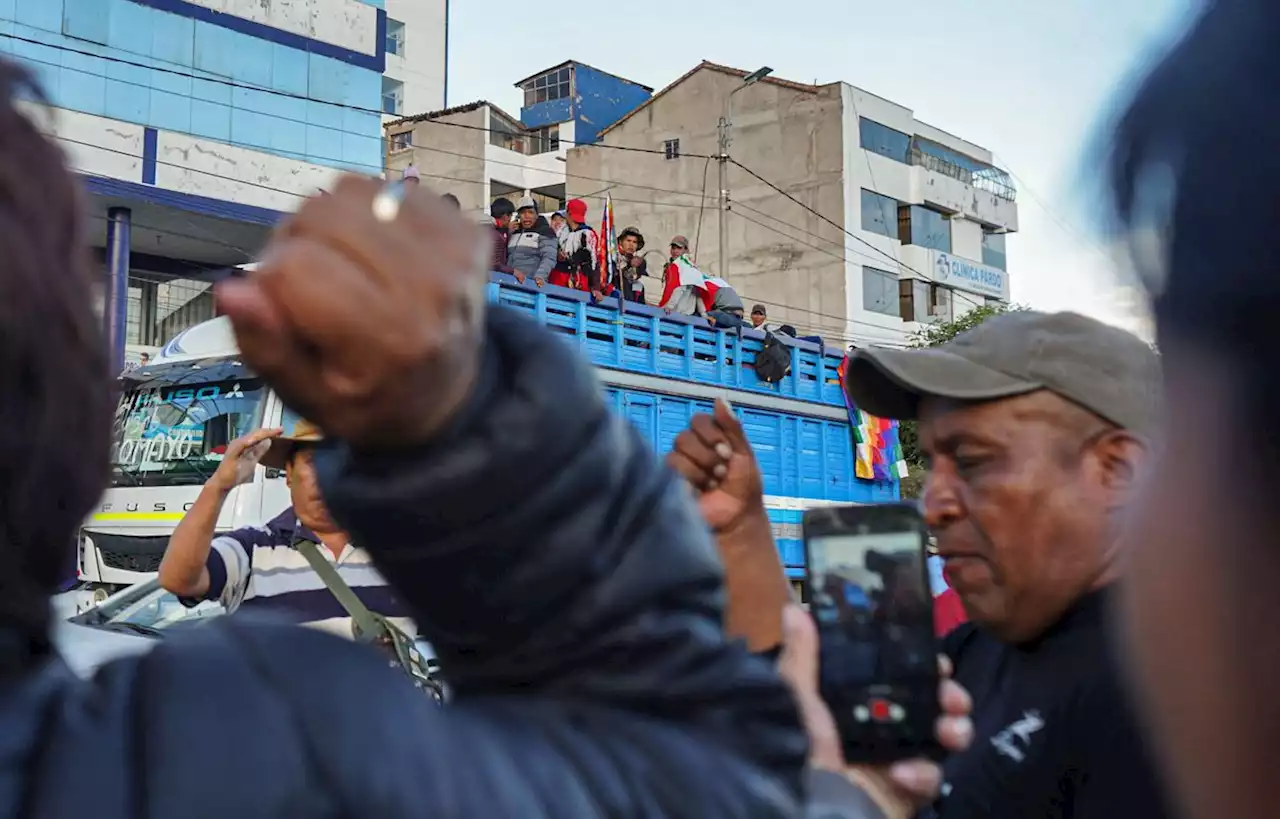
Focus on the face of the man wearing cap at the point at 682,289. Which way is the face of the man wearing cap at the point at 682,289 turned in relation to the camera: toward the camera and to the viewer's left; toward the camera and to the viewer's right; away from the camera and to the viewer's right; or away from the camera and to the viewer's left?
toward the camera and to the viewer's left

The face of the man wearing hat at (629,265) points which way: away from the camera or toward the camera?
toward the camera

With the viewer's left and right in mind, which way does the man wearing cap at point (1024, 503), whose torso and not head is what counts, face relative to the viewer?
facing the viewer and to the left of the viewer

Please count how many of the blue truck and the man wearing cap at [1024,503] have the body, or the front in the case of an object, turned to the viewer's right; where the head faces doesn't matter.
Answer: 0

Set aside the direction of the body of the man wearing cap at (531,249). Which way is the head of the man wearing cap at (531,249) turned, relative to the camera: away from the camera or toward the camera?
toward the camera

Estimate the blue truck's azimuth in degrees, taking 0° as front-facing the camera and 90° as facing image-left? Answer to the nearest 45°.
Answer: approximately 45°

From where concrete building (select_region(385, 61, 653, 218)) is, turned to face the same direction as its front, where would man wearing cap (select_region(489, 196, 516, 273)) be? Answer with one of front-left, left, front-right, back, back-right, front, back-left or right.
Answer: front-right

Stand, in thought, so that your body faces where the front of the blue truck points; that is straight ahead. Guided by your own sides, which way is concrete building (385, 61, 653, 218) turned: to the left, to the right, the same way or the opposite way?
to the left

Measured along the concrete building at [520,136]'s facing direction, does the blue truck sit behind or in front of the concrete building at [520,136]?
in front

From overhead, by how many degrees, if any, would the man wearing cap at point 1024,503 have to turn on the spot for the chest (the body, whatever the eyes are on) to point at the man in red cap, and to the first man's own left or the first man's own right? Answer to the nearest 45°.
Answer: approximately 90° to the first man's own right

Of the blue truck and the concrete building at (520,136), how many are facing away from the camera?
0

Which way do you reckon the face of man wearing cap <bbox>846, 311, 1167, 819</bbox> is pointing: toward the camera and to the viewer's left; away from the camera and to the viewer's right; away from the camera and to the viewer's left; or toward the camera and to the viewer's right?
toward the camera and to the viewer's left
